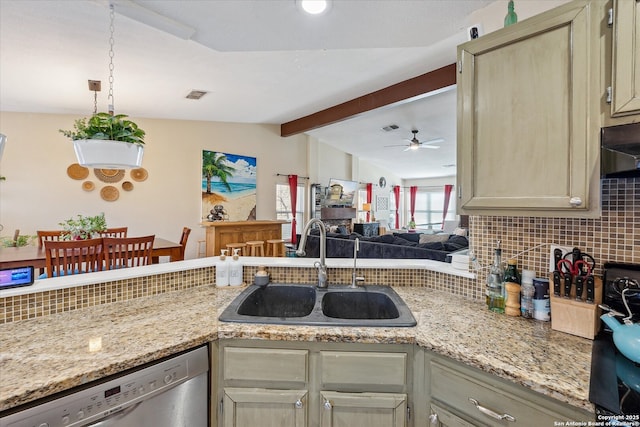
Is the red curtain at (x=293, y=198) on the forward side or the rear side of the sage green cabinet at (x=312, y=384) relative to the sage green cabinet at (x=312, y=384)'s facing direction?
on the rear side

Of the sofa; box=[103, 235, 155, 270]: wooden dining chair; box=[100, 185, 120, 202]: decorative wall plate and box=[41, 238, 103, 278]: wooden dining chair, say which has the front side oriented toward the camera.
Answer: the decorative wall plate

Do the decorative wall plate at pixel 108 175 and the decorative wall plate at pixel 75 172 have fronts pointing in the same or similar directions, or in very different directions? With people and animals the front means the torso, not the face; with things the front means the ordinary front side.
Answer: same or similar directions

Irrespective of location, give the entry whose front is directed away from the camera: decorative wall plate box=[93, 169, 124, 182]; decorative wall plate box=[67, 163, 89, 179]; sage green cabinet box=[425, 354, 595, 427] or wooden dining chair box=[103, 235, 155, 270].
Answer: the wooden dining chair

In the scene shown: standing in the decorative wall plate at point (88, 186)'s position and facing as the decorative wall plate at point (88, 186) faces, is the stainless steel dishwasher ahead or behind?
ahead

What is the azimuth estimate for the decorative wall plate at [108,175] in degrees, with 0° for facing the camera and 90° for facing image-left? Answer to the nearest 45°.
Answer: approximately 0°

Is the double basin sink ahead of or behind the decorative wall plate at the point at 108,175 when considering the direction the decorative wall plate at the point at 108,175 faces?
ahead

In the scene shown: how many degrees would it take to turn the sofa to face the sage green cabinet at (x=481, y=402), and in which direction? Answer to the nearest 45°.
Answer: approximately 180°

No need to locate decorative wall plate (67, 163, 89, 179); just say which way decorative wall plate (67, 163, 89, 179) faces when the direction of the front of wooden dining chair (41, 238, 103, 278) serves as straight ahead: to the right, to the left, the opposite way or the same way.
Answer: the opposite way

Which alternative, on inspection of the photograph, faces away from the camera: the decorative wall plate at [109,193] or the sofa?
the sofa

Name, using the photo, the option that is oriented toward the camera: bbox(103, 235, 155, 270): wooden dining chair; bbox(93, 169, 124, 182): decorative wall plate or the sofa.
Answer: the decorative wall plate

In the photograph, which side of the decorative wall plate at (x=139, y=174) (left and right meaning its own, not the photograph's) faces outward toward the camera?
front

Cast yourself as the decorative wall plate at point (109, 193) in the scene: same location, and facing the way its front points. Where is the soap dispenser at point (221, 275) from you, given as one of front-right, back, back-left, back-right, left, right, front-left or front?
front

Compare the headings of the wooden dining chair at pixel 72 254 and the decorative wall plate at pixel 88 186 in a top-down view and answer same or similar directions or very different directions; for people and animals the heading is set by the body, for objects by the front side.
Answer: very different directions

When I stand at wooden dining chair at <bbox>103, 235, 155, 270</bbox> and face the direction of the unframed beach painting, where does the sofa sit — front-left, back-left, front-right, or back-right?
front-right

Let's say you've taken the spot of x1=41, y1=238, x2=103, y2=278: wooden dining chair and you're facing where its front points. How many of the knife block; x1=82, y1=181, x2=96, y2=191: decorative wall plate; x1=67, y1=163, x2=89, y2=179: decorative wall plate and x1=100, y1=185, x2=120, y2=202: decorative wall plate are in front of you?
3

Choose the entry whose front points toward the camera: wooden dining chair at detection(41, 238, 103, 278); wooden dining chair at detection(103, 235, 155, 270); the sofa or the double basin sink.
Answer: the double basin sink

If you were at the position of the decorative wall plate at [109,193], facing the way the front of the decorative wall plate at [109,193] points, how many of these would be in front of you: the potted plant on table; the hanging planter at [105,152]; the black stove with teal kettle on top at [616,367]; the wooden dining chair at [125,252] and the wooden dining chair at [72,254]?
5

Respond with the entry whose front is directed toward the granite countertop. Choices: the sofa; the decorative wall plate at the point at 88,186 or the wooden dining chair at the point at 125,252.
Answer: the decorative wall plate

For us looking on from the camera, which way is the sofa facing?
facing away from the viewer

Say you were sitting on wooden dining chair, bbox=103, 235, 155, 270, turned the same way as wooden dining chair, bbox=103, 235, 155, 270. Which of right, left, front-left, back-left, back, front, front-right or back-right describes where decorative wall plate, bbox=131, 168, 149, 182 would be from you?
front
